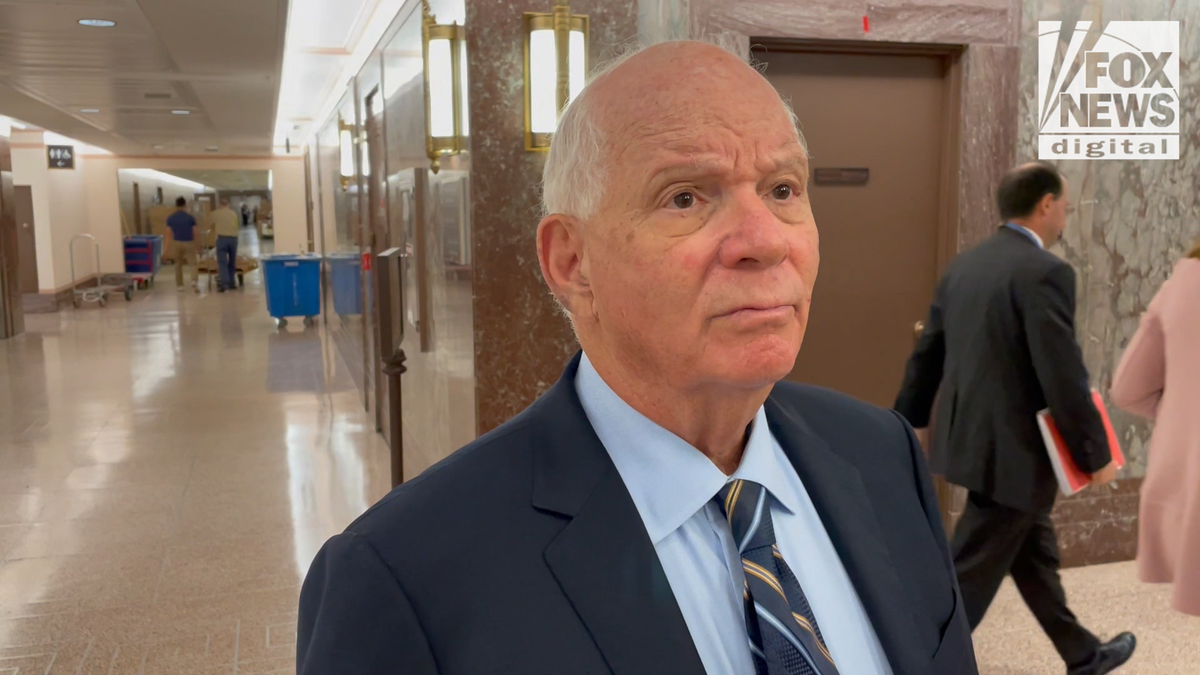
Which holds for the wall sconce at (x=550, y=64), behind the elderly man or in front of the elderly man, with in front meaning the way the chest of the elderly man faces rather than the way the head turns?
behind

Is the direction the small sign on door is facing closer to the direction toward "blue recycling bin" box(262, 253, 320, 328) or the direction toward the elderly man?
the elderly man

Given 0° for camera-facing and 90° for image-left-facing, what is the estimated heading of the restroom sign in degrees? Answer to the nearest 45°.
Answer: approximately 0°

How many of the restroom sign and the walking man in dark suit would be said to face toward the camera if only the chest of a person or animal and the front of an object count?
1

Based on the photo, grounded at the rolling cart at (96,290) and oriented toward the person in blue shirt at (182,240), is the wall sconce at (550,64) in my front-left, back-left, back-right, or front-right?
back-right

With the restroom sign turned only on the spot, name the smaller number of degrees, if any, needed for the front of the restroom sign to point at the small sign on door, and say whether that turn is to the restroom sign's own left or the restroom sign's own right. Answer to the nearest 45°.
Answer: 0° — it already faces it

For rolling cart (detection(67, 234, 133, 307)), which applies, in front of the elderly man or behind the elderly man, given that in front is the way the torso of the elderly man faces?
behind

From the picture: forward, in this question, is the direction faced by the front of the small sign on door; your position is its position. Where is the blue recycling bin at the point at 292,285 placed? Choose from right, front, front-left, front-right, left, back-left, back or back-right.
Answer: back-right

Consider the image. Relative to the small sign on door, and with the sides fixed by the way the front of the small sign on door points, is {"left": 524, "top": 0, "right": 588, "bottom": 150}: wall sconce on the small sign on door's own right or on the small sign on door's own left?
on the small sign on door's own right
